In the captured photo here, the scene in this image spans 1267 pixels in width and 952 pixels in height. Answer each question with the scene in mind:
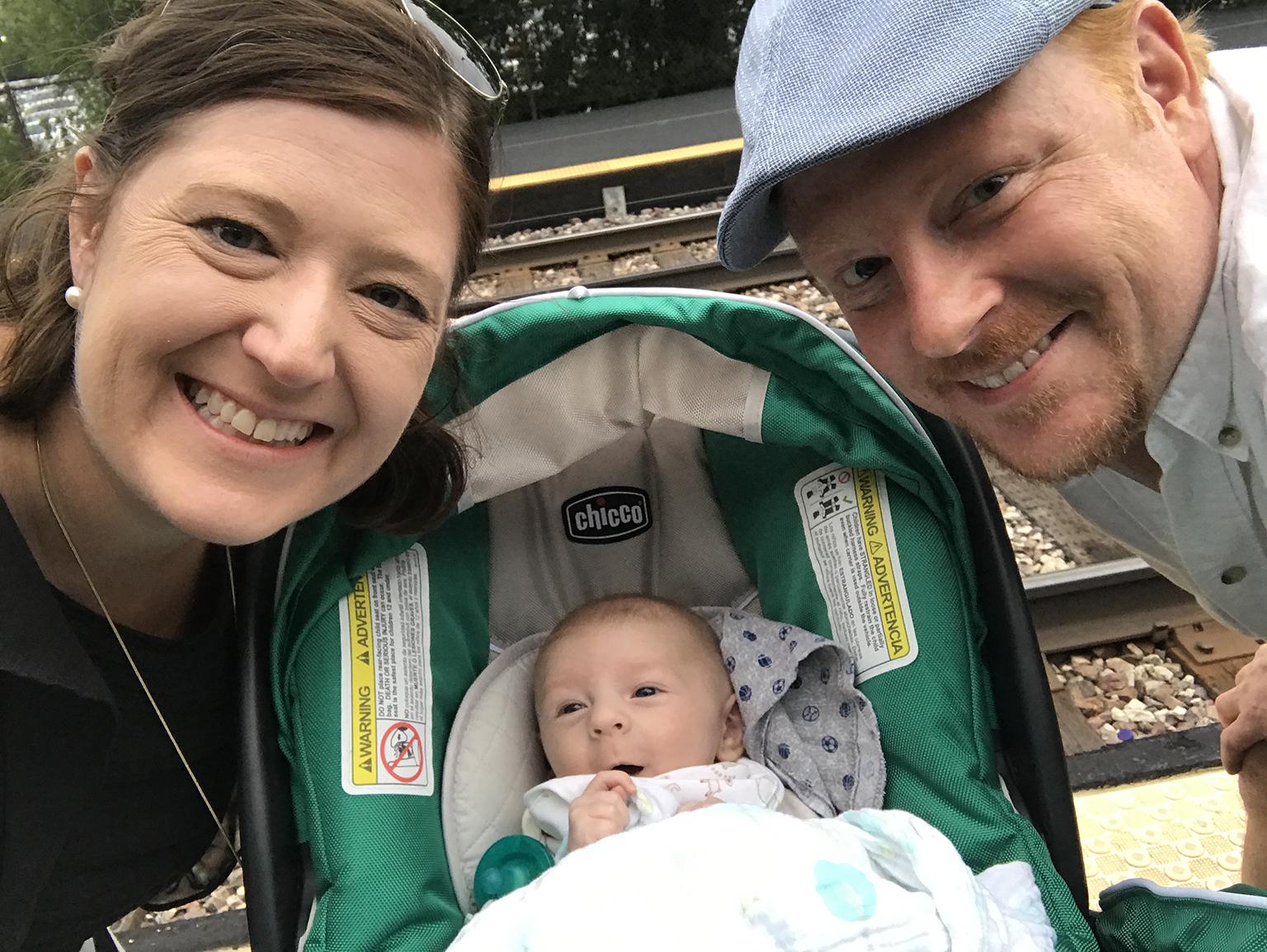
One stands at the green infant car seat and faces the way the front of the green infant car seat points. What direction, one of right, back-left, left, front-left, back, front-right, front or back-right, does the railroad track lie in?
back

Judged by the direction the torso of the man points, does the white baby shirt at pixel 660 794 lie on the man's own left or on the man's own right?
on the man's own right

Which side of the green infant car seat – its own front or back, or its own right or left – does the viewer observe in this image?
front

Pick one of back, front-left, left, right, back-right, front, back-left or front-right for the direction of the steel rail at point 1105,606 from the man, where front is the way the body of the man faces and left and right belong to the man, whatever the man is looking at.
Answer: back-right

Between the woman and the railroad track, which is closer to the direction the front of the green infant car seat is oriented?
the woman

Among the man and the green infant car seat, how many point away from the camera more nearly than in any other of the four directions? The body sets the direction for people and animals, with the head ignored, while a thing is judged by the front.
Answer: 0

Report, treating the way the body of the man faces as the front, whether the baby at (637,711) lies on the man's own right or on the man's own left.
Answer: on the man's own right

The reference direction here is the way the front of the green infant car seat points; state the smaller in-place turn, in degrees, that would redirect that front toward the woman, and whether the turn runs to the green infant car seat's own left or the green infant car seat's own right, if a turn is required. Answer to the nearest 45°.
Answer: approximately 45° to the green infant car seat's own right
